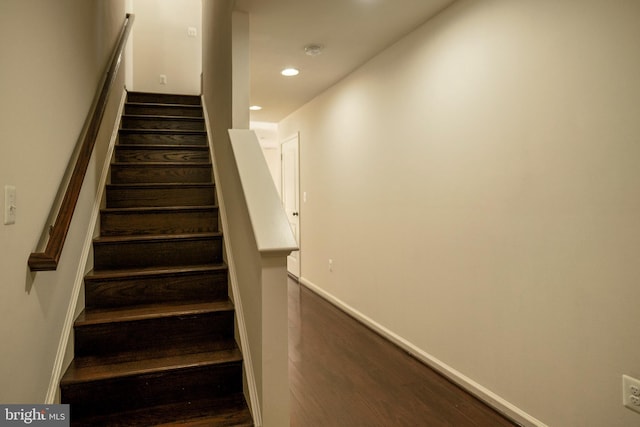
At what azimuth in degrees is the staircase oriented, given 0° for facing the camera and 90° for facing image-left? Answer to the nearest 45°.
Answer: approximately 0°
